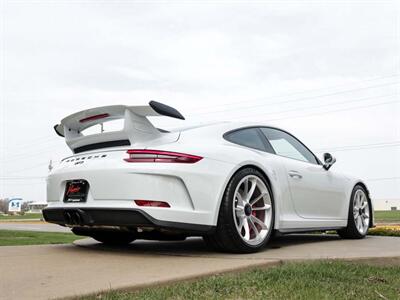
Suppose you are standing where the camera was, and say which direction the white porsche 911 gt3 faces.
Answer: facing away from the viewer and to the right of the viewer
